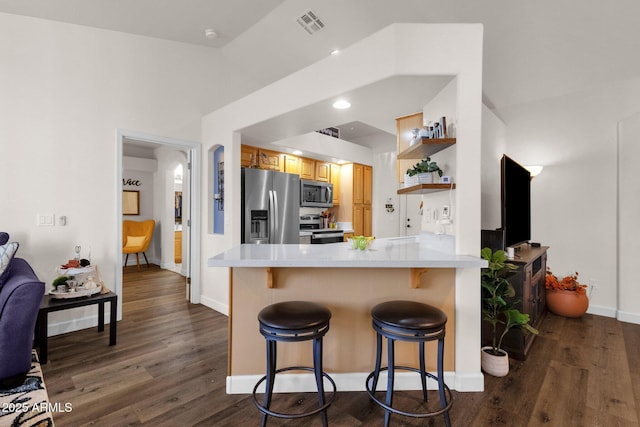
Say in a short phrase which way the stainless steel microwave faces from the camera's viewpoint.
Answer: facing the viewer and to the right of the viewer

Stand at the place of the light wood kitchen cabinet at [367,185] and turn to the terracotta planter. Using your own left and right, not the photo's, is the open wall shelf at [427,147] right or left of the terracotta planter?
right

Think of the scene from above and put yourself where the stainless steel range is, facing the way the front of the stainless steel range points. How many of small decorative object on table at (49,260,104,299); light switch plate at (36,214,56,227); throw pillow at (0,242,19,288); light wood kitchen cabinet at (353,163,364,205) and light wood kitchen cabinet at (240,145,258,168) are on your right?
4

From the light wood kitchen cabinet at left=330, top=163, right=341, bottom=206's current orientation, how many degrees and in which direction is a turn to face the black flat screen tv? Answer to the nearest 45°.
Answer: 0° — it already faces it

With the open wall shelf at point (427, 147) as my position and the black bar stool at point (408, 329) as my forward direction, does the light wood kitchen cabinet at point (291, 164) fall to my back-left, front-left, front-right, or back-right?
back-right

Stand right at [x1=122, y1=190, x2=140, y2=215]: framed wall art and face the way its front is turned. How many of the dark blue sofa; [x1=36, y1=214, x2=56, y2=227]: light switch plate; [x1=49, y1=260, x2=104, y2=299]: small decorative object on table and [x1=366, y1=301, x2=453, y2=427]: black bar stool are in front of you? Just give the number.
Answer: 4

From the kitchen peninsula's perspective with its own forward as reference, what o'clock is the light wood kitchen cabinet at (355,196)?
The light wood kitchen cabinet is roughly at 6 o'clock from the kitchen peninsula.

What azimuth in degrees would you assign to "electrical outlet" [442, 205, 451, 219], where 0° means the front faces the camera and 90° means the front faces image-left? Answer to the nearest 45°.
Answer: approximately 45°

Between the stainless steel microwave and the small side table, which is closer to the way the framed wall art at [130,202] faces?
the small side table

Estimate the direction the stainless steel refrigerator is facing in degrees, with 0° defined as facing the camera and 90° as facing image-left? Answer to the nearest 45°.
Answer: approximately 315°

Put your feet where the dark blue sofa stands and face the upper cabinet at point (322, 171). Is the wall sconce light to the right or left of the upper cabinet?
right
